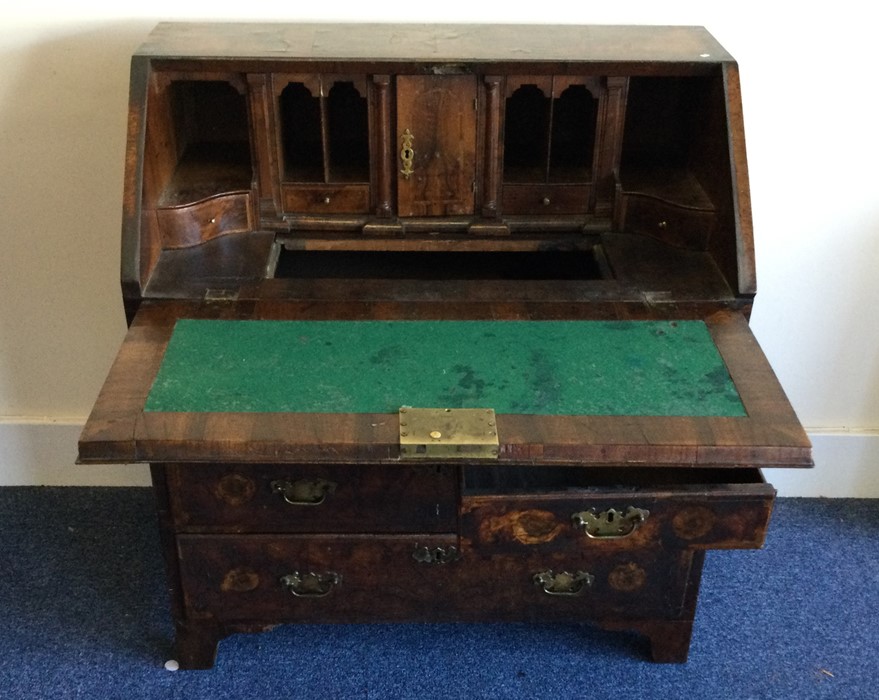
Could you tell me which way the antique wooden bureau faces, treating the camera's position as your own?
facing the viewer
